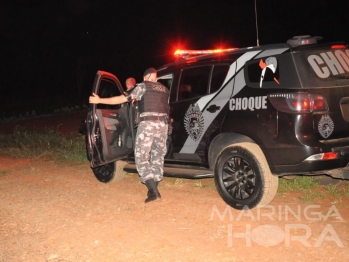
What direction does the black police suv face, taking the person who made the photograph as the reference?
facing away from the viewer and to the left of the viewer
